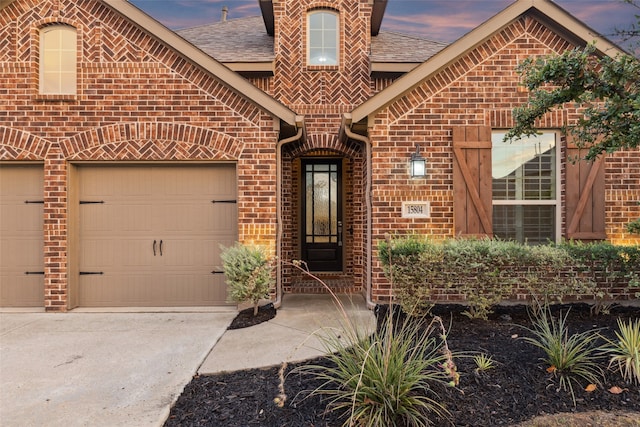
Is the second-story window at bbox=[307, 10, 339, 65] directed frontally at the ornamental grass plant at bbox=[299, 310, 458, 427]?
yes

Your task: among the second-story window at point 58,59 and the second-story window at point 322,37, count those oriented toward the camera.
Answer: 2

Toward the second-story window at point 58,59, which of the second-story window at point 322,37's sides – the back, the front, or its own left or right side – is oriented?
right

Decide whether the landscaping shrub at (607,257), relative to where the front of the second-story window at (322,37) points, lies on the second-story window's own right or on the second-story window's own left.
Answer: on the second-story window's own left

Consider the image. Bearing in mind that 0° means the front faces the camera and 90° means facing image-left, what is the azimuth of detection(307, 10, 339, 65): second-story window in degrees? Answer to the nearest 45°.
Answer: approximately 0°

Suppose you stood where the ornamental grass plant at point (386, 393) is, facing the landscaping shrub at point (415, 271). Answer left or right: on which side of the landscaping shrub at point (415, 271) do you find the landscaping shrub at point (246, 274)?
left
